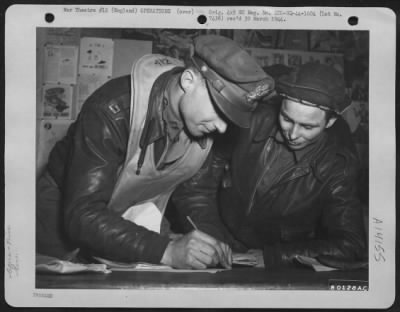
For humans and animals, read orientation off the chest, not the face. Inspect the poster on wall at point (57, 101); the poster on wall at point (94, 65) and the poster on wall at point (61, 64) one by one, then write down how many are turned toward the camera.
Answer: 3

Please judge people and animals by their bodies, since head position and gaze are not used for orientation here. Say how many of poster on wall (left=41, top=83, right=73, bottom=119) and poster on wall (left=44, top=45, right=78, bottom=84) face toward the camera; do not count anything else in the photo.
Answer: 2

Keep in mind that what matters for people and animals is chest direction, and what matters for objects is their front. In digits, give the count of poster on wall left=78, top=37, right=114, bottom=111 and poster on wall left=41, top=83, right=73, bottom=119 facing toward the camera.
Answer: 2

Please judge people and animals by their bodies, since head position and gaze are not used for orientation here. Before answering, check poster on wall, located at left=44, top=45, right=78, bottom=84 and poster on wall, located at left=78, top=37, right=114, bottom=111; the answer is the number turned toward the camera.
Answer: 2

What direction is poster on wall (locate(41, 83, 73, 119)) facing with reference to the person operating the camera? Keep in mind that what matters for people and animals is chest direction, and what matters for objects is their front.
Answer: facing the viewer

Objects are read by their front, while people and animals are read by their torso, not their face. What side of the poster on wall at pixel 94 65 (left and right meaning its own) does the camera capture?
front
